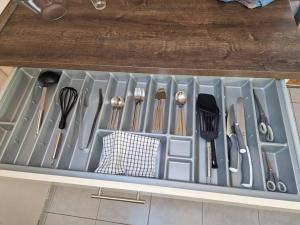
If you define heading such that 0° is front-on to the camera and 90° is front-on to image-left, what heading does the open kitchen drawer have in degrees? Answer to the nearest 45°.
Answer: approximately 0°
